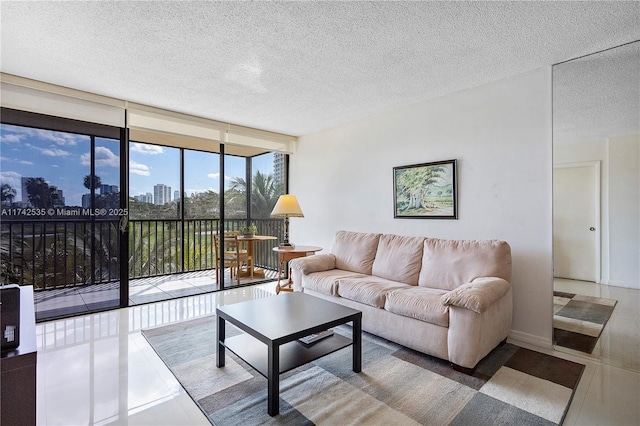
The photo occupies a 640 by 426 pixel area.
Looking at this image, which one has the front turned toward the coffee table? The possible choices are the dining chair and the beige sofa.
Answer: the beige sofa

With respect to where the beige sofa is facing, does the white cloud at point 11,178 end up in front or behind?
in front

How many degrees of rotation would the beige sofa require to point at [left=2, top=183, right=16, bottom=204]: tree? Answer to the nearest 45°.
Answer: approximately 45° to its right

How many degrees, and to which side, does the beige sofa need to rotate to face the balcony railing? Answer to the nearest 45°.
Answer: approximately 45° to its right

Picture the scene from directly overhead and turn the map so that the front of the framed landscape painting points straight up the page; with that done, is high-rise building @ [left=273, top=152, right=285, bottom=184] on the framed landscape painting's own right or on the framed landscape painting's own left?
on the framed landscape painting's own right

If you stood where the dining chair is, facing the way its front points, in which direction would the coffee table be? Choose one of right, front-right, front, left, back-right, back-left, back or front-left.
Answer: back-right

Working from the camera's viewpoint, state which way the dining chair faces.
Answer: facing away from the viewer and to the right of the viewer

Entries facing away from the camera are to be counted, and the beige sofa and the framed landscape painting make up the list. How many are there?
0

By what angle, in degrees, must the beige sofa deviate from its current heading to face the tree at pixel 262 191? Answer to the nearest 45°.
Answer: approximately 90° to its right

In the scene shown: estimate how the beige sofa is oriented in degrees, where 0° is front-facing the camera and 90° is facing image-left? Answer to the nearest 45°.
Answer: approximately 45°
